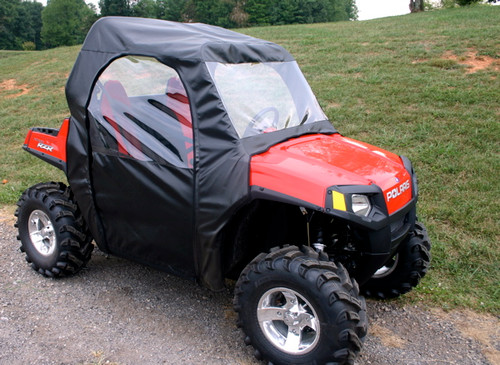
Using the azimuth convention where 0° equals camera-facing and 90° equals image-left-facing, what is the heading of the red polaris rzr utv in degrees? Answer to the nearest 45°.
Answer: approximately 315°
